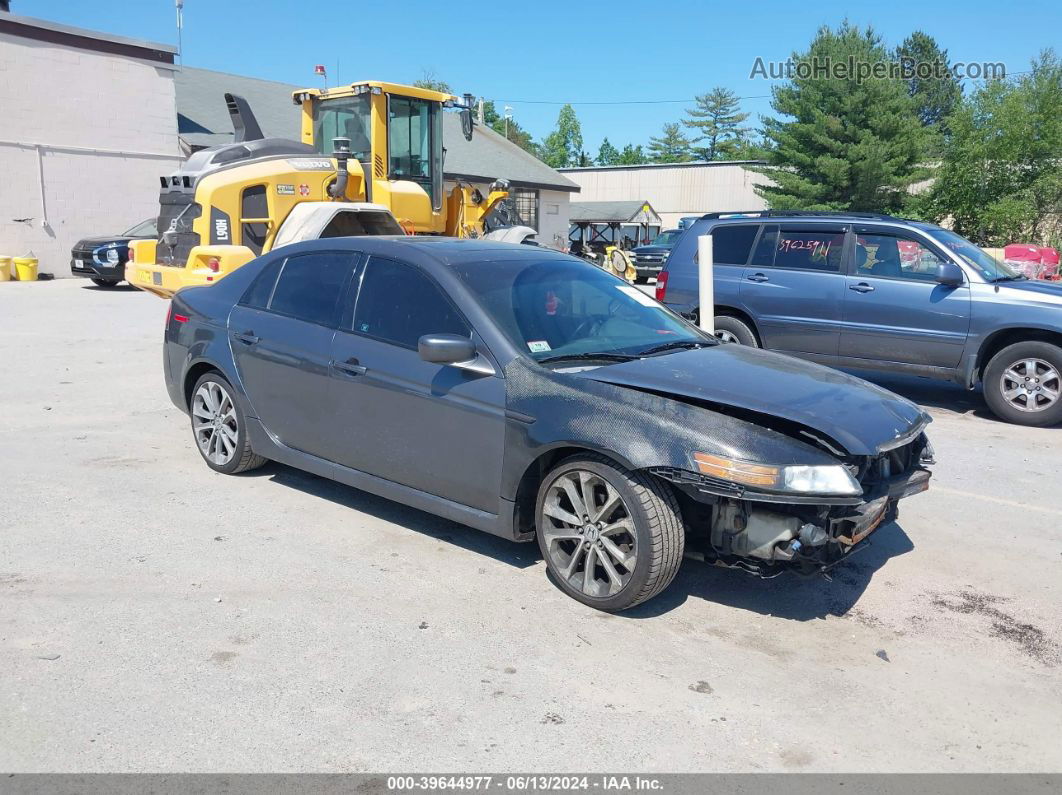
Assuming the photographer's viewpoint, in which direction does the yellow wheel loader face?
facing away from the viewer and to the right of the viewer

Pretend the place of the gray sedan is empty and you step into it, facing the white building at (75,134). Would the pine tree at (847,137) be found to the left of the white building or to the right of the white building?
right

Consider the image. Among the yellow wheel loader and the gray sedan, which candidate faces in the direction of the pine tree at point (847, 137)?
the yellow wheel loader

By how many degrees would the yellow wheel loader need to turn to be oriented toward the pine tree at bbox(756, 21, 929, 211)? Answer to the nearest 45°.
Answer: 0° — it already faces it

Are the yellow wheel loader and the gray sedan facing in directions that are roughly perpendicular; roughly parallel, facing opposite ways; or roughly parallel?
roughly perpendicular

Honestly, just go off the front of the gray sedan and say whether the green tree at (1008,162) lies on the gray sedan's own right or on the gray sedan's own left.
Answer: on the gray sedan's own left

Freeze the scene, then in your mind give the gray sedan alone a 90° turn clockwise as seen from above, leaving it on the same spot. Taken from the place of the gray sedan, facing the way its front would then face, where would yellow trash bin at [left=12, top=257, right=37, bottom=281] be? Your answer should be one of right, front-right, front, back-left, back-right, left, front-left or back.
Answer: right

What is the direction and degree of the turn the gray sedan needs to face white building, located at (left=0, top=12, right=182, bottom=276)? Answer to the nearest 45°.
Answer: approximately 180°

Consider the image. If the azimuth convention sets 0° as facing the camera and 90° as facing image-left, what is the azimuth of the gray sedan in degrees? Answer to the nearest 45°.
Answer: approximately 315°

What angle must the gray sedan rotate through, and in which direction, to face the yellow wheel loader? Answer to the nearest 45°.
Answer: approximately 135° to its left
